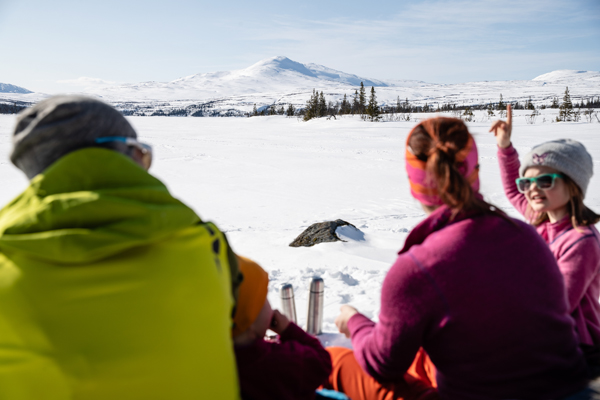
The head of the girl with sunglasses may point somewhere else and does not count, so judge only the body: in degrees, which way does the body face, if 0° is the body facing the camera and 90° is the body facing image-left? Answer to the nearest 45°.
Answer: approximately 45°

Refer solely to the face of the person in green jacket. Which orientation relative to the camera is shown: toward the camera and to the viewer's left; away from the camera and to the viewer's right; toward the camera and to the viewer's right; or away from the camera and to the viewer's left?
away from the camera and to the viewer's right

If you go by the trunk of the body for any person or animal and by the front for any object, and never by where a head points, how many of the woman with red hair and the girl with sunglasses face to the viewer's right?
0

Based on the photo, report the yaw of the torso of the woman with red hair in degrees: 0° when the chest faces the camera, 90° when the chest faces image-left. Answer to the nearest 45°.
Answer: approximately 135°

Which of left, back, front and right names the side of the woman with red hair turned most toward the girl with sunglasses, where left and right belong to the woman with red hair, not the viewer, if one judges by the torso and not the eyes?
right

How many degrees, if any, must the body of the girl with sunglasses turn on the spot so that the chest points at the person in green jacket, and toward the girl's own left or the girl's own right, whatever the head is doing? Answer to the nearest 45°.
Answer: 0° — they already face them

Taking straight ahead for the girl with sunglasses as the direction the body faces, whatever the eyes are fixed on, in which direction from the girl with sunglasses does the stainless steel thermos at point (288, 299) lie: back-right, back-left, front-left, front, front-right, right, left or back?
front-right

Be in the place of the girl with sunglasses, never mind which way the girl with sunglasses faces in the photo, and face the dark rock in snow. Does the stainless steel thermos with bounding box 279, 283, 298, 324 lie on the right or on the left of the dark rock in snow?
left

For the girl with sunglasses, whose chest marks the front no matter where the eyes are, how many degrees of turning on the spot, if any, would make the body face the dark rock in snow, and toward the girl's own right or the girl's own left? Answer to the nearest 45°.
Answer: approximately 90° to the girl's own right

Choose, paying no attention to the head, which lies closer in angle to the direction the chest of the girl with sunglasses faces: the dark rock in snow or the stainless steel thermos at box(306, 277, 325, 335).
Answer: the stainless steel thermos

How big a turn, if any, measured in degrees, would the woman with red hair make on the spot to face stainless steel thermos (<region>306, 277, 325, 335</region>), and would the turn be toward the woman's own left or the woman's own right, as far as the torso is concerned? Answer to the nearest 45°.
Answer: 0° — they already face it

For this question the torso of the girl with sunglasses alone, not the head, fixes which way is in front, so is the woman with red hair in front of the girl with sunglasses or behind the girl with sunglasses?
in front

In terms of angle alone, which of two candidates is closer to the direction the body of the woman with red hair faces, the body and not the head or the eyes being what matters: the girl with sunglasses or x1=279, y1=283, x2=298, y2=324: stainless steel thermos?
the stainless steel thermos
